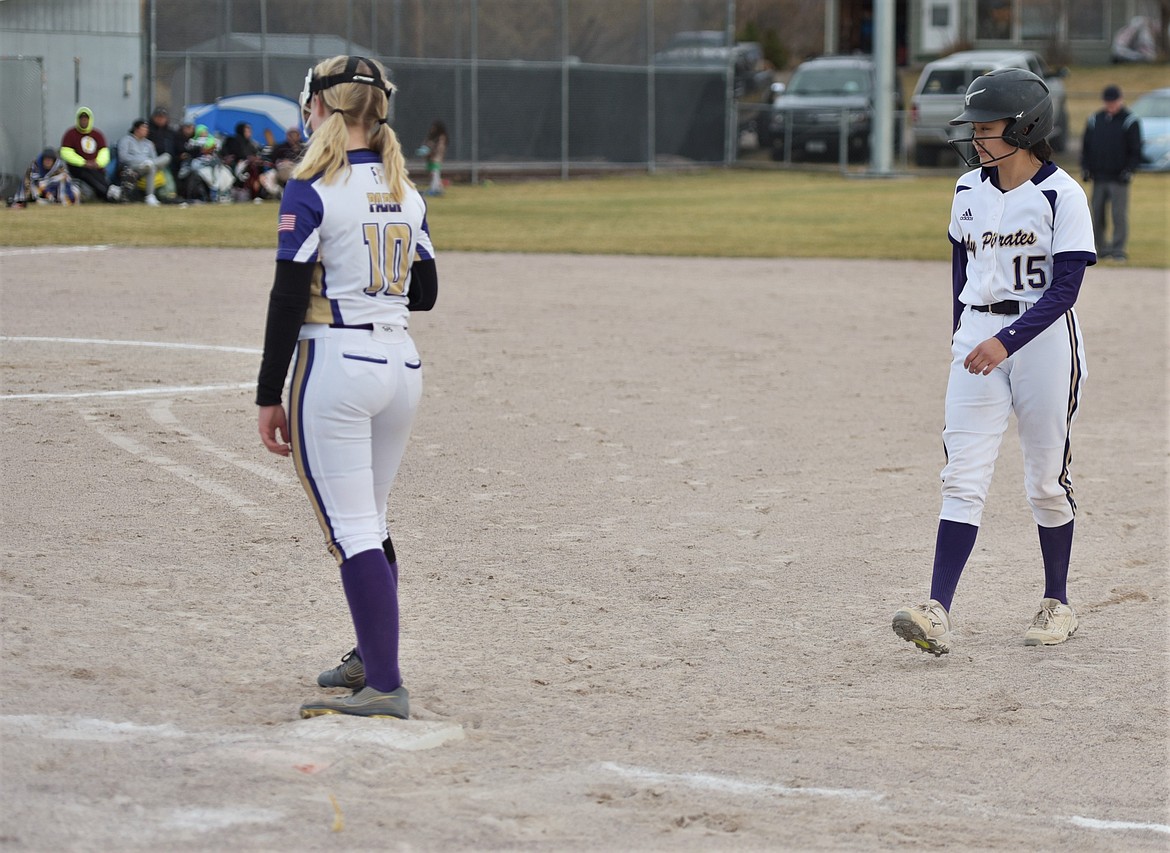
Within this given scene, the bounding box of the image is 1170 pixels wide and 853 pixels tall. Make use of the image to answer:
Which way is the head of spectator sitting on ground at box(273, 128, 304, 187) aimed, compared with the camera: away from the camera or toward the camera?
toward the camera

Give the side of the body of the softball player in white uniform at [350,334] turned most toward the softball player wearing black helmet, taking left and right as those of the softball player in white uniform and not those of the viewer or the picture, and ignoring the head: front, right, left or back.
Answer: right

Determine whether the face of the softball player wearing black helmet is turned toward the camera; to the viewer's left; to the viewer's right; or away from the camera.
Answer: to the viewer's left

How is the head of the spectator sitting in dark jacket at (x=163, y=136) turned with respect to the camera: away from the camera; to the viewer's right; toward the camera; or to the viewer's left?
toward the camera

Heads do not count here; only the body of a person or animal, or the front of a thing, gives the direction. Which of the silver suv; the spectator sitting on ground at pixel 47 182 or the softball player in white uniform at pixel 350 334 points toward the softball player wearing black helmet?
the spectator sitting on ground

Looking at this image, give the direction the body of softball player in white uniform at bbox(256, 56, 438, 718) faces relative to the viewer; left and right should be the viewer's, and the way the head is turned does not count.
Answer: facing away from the viewer and to the left of the viewer

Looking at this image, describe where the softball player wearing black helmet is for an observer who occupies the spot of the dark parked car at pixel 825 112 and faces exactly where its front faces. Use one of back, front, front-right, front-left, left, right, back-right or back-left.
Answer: front

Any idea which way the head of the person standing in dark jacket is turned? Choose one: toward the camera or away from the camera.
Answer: toward the camera

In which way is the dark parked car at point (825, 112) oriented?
toward the camera
